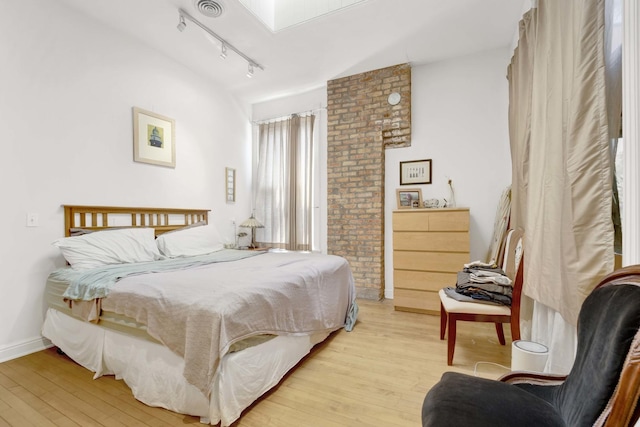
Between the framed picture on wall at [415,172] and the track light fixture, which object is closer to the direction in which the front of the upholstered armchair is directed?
the track light fixture

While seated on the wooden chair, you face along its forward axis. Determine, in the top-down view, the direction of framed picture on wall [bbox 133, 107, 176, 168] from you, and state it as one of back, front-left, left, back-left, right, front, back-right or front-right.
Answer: front-right

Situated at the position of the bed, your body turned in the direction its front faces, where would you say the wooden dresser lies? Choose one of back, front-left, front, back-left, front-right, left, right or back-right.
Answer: front-left

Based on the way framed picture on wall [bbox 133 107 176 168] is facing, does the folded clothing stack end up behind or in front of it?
in front

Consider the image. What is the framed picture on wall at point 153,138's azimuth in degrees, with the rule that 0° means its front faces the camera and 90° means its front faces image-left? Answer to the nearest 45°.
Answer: approximately 315°

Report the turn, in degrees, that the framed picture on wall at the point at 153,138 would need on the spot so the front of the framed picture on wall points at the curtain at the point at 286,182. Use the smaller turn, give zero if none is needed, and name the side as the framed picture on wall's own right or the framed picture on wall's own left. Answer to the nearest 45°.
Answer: approximately 45° to the framed picture on wall's own left

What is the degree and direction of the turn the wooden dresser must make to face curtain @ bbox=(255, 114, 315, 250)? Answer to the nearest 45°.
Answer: approximately 90° to its right

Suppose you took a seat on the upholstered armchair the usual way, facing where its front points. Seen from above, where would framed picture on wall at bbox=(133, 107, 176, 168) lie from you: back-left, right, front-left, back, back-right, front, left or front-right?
front-right

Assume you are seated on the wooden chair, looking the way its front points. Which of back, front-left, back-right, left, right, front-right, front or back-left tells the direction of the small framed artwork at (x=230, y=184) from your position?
front-right

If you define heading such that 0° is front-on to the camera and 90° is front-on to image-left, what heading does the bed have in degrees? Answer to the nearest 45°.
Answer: approximately 315°

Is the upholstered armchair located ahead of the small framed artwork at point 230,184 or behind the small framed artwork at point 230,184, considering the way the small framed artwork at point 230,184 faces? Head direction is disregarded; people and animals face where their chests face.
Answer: ahead

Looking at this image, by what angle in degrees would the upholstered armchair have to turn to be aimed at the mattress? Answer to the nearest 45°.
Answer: approximately 45° to its right

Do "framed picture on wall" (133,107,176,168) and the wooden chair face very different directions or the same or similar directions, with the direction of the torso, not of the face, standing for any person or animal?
very different directions
